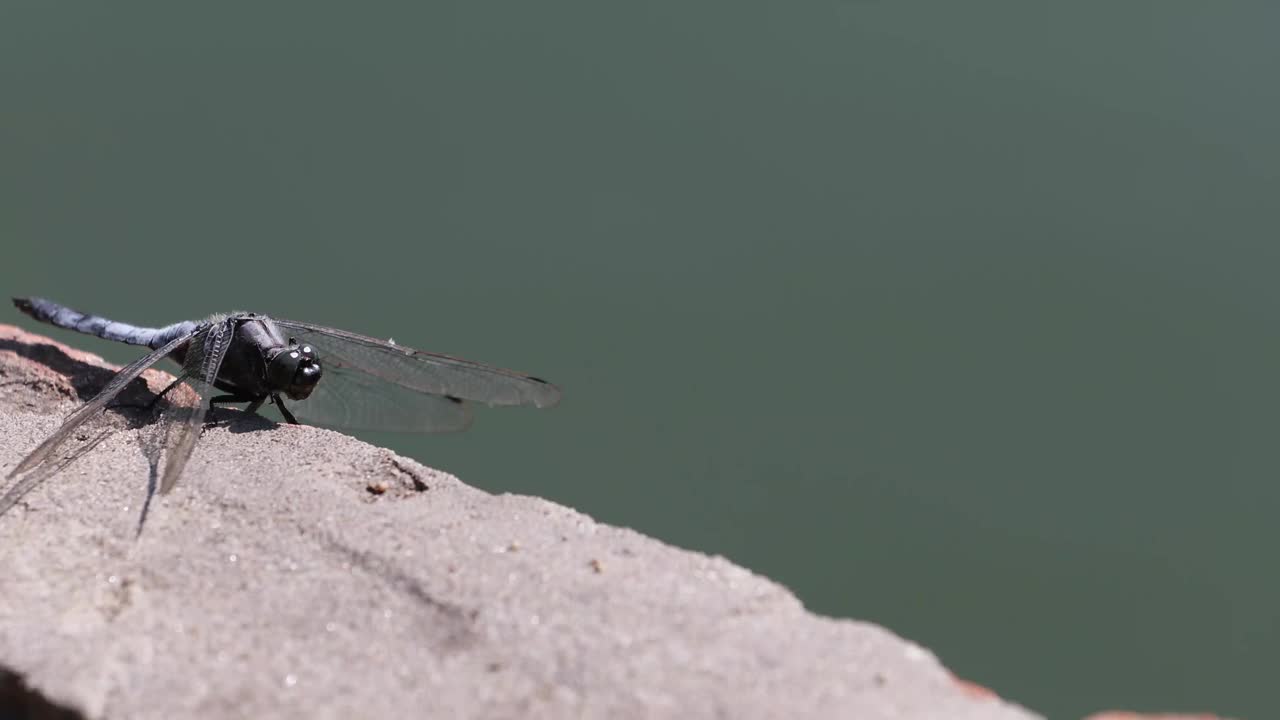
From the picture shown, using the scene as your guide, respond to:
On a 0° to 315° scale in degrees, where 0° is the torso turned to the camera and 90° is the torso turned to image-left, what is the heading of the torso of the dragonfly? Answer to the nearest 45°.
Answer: approximately 315°
